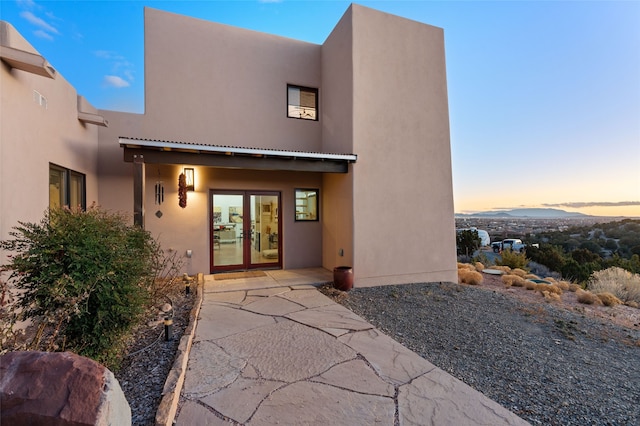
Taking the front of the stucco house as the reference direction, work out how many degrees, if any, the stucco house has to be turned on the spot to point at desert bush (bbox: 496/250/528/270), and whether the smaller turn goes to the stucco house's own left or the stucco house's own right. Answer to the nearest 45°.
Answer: approximately 90° to the stucco house's own left

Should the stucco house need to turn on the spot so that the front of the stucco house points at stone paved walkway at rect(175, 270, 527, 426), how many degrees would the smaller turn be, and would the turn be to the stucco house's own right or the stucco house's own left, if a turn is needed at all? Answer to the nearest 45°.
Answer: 0° — it already faces it

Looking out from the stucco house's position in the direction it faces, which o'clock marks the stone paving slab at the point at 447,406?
The stone paving slab is roughly at 12 o'clock from the stucco house.

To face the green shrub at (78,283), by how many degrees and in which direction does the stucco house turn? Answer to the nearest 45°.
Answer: approximately 45° to its right

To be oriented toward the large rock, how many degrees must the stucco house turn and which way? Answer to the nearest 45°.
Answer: approximately 45° to its right

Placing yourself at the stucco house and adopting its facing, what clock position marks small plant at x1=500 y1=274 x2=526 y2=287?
The small plant is roughly at 9 o'clock from the stucco house.

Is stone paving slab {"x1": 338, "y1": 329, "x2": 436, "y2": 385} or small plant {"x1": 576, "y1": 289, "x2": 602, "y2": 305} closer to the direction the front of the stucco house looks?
the stone paving slab

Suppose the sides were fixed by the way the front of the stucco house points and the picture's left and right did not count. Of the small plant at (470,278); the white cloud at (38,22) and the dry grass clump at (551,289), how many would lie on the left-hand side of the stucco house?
2

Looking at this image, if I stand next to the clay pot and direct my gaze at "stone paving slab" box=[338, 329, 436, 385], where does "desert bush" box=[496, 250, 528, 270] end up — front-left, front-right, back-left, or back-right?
back-left

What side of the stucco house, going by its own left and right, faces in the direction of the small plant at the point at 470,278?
left

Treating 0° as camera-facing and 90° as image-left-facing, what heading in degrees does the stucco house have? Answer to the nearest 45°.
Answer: approximately 0°

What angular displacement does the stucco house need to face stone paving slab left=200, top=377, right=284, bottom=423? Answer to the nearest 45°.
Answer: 0° — it already faces it

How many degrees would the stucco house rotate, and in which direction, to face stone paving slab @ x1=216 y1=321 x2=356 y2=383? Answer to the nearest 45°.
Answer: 0° — it already faces it
